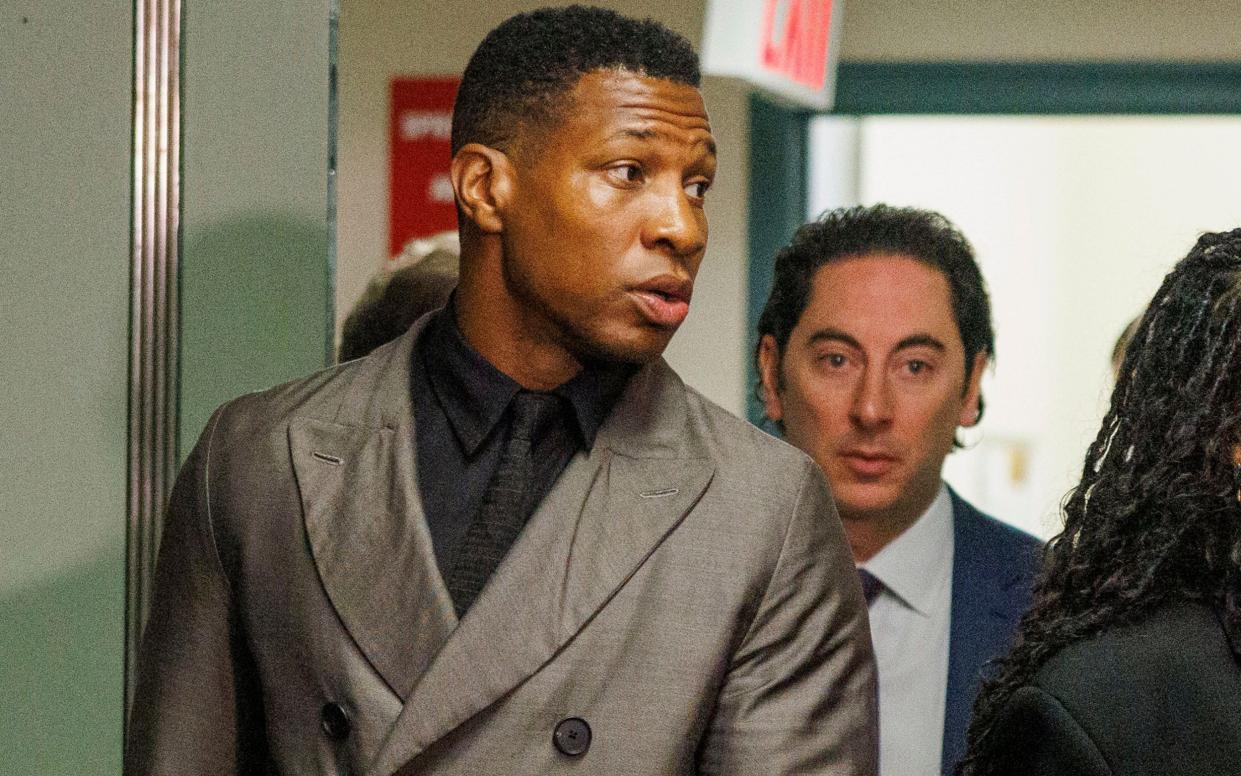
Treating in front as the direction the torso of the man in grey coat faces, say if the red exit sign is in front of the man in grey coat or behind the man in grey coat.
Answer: behind

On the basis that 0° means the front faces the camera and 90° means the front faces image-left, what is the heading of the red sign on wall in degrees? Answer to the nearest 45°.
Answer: approximately 0°

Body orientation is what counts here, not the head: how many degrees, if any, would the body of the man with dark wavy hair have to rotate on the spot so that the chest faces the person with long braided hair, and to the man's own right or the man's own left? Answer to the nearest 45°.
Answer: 0° — they already face them

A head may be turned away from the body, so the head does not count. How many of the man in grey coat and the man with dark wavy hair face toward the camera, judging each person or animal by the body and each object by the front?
2

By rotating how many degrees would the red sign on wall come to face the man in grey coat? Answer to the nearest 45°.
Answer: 0° — it already faces them

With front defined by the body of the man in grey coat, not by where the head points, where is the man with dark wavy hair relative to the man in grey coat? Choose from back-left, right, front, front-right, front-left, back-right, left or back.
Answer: back-left

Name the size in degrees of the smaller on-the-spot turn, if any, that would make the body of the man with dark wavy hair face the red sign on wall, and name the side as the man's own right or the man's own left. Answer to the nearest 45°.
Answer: approximately 135° to the man's own right

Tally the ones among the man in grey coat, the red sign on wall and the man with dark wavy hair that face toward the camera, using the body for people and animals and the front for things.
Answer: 3
